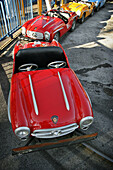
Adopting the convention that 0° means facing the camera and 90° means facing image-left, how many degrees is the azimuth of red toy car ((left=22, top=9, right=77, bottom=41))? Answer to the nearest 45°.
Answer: approximately 45°

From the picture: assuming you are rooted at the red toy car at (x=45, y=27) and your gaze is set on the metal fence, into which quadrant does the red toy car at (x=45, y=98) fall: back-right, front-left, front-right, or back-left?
back-left

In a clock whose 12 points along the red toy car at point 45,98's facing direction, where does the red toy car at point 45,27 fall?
the red toy car at point 45,27 is roughly at 6 o'clock from the red toy car at point 45,98.

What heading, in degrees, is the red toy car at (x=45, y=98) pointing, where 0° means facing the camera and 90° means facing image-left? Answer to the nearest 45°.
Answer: approximately 0°

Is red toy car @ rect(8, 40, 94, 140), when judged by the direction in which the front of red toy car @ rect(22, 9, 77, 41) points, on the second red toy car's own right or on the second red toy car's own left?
on the second red toy car's own left

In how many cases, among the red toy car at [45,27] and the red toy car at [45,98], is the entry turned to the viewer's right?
0

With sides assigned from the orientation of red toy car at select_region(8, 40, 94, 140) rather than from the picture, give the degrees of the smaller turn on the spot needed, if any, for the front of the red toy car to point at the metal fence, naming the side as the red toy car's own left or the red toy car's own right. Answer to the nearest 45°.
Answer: approximately 180°

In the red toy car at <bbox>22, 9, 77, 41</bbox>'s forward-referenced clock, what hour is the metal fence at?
The metal fence is roughly at 3 o'clock from the red toy car.
